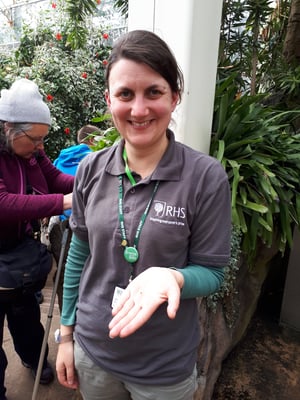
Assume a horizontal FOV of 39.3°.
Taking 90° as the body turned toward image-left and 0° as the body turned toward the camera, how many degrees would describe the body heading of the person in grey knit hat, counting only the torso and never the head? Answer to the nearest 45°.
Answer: approximately 315°
